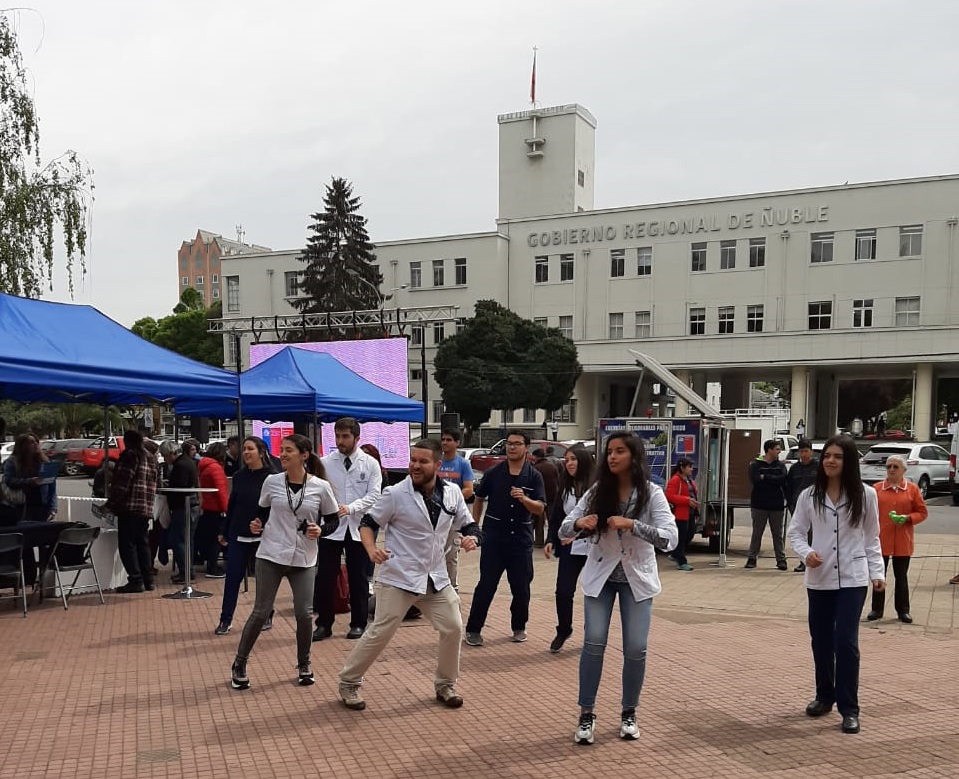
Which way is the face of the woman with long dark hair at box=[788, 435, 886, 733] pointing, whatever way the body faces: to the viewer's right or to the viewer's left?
to the viewer's left

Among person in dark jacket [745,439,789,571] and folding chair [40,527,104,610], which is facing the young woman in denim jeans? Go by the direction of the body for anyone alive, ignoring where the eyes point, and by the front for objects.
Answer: the person in dark jacket

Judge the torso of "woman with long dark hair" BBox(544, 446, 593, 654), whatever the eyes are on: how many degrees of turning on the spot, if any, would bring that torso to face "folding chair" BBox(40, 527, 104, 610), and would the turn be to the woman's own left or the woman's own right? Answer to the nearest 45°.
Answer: approximately 45° to the woman's own right

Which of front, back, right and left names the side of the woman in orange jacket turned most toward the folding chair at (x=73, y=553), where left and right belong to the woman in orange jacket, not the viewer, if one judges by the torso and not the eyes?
right

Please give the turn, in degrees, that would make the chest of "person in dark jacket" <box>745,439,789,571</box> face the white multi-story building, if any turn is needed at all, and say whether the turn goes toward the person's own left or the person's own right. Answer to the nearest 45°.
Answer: approximately 180°

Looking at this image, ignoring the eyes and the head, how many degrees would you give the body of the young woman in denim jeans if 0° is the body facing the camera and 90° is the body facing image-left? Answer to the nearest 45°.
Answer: approximately 0°

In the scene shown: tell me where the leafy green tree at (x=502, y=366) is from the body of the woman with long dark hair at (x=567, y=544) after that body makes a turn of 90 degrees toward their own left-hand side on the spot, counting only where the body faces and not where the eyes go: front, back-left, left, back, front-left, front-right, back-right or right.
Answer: back-left

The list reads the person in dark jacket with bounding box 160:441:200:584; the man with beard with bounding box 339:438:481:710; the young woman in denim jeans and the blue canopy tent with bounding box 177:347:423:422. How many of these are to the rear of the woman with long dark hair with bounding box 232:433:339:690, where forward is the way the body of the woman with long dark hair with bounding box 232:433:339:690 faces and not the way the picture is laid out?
2

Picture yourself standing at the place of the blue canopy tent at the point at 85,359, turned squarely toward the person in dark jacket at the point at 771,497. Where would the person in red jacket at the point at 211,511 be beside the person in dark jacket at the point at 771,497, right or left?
left

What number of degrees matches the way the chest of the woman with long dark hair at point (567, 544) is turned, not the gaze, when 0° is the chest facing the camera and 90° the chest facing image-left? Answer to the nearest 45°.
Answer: approximately 45°
